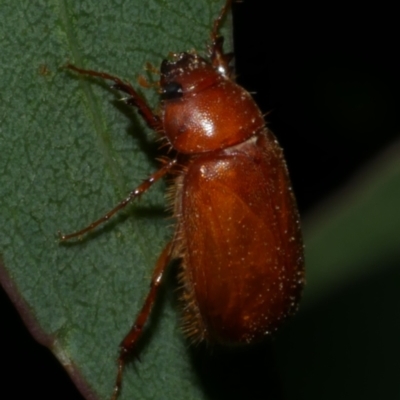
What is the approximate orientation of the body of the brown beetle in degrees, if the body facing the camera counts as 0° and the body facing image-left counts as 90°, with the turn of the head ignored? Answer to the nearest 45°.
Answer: approximately 180°
